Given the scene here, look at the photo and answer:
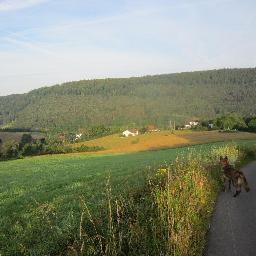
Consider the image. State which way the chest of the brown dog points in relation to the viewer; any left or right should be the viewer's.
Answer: facing away from the viewer and to the left of the viewer
